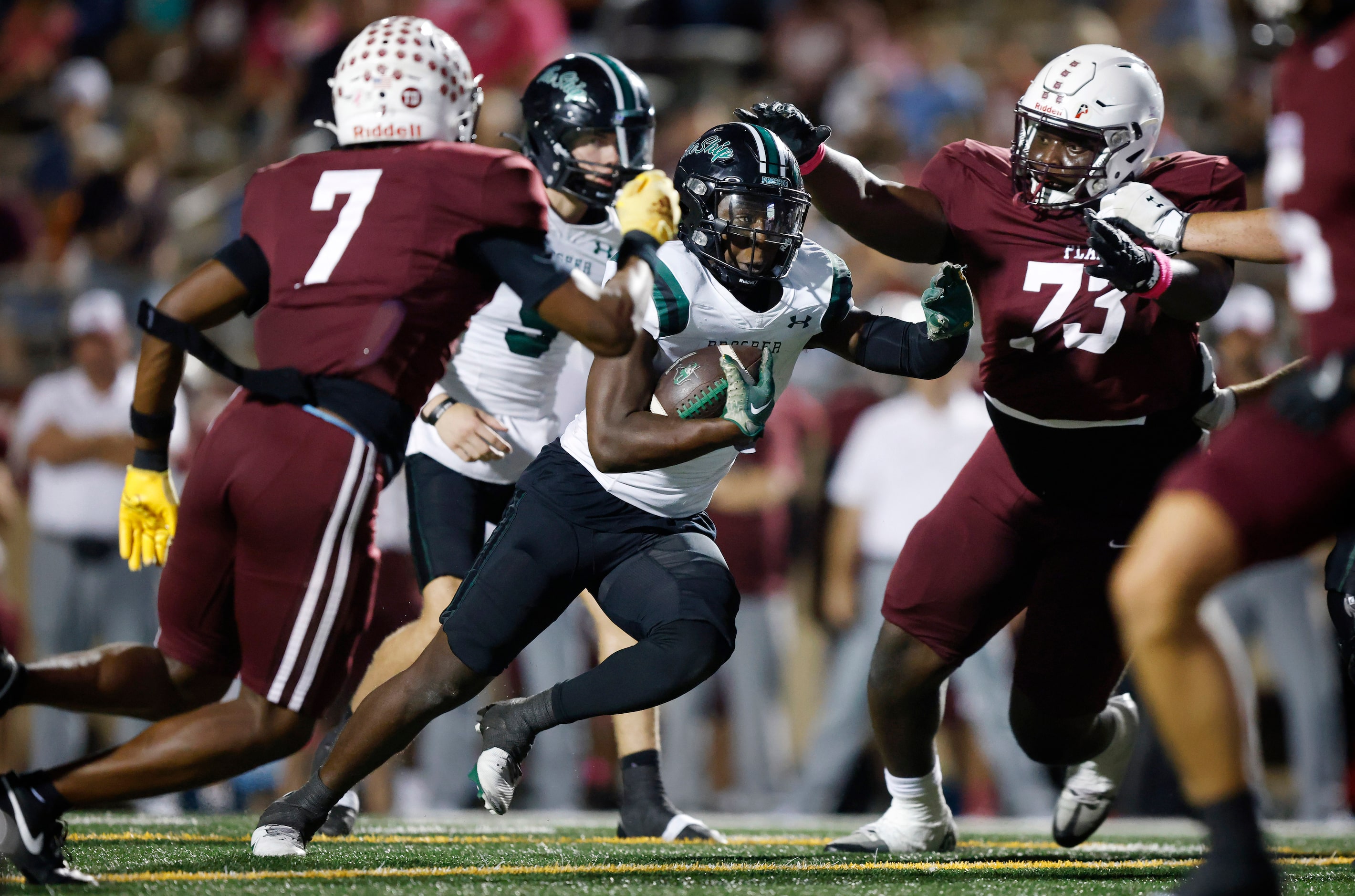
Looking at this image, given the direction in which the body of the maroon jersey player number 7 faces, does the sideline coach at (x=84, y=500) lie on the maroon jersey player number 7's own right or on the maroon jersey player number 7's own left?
on the maroon jersey player number 7's own left

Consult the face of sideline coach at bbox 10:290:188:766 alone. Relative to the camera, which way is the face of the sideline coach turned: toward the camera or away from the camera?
toward the camera

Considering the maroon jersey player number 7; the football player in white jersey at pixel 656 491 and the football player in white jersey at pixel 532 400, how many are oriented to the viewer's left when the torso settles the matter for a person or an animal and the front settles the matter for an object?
0

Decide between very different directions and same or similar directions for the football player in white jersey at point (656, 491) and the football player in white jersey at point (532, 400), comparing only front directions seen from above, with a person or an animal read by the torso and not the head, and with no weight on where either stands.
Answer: same or similar directions

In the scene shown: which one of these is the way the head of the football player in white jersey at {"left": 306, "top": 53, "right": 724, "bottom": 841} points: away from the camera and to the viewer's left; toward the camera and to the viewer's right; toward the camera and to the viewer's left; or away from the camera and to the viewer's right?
toward the camera and to the viewer's right

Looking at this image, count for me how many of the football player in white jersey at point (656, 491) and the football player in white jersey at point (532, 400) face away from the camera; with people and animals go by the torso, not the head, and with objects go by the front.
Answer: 0

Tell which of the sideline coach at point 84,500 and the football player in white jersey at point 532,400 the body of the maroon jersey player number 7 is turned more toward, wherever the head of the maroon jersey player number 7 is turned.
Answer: the football player in white jersey

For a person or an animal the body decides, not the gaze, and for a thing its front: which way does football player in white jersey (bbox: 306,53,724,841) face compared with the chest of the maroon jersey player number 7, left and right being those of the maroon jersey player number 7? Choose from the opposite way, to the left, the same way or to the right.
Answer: to the right

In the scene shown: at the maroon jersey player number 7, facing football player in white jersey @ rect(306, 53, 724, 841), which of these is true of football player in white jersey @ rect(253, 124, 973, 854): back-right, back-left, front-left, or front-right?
front-right

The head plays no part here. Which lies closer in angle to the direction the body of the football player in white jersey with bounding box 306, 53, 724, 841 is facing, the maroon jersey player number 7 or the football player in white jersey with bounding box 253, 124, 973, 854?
the football player in white jersey

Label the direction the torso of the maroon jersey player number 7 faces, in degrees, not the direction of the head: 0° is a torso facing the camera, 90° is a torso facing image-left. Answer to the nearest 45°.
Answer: approximately 225°

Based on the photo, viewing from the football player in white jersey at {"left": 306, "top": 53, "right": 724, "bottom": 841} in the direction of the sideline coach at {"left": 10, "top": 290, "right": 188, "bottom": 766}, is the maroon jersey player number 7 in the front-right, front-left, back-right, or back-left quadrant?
back-left
